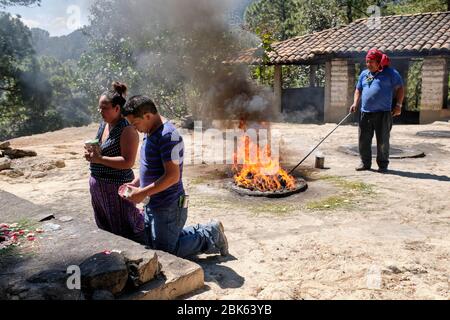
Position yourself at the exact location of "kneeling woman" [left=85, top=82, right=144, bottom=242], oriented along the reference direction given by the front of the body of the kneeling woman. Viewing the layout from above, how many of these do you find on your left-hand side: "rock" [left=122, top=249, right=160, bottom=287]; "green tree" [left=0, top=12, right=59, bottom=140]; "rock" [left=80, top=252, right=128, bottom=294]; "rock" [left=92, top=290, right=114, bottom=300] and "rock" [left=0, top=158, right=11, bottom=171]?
3

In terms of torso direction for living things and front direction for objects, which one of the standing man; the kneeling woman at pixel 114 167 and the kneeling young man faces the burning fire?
the standing man

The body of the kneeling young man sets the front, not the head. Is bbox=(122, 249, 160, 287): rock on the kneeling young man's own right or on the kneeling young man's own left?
on the kneeling young man's own left

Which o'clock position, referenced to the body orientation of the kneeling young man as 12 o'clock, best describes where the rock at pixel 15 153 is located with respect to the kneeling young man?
The rock is roughly at 2 o'clock from the kneeling young man.

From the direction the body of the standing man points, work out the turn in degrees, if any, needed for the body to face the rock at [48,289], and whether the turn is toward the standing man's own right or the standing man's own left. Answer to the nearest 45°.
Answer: approximately 45° to the standing man's own left

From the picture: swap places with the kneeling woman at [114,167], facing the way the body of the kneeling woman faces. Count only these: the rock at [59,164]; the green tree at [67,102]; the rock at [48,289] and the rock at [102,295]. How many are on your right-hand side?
2

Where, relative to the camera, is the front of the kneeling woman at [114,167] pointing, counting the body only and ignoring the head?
to the viewer's left
